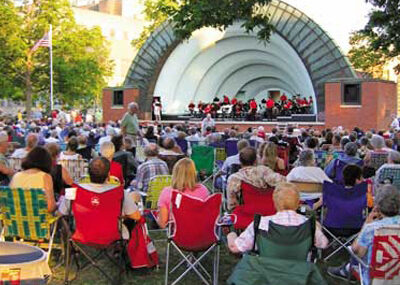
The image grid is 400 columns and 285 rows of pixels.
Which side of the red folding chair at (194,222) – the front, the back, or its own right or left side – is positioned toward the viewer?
back

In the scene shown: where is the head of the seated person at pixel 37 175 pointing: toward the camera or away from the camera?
away from the camera

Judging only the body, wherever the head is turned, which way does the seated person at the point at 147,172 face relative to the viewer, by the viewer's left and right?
facing away from the viewer

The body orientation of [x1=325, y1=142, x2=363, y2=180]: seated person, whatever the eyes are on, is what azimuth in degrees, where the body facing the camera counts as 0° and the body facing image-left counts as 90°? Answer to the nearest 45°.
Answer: approximately 180°

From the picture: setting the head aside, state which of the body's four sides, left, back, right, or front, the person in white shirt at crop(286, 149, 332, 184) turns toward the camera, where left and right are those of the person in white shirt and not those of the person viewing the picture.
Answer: back

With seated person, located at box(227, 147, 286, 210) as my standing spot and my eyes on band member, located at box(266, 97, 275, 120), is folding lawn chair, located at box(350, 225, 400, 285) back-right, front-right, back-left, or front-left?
back-right

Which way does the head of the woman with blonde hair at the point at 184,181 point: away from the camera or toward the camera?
away from the camera

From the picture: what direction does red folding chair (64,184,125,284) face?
away from the camera

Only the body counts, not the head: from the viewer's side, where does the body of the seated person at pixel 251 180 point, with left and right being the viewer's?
facing away from the viewer

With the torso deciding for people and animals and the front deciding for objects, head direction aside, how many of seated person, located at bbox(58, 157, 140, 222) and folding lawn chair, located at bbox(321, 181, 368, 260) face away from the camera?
2

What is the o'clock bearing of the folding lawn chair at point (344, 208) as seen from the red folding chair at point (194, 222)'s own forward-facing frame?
The folding lawn chair is roughly at 2 o'clock from the red folding chair.

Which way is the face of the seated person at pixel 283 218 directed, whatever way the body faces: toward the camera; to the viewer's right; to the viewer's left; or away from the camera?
away from the camera

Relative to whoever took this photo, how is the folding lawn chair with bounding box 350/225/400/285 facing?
facing away from the viewer and to the left of the viewer

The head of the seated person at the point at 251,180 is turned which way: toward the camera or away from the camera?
away from the camera

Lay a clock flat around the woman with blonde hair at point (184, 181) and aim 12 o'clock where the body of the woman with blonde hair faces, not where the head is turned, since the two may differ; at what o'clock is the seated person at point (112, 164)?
The seated person is roughly at 11 o'clock from the woman with blonde hair.

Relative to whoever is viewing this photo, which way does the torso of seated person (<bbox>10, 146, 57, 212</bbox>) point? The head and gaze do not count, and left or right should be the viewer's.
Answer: facing away from the viewer
